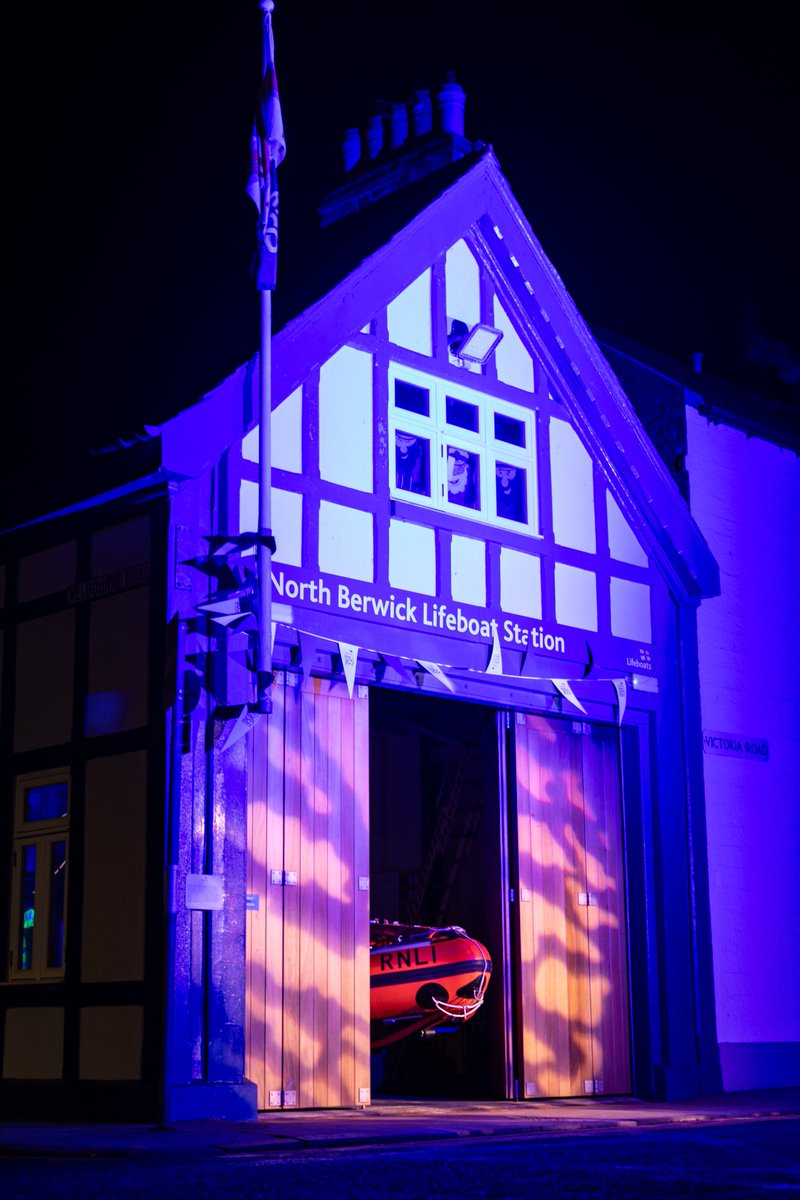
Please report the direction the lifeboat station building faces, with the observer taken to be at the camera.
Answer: facing the viewer and to the right of the viewer

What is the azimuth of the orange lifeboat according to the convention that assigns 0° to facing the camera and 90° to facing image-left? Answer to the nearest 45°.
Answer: approximately 315°
